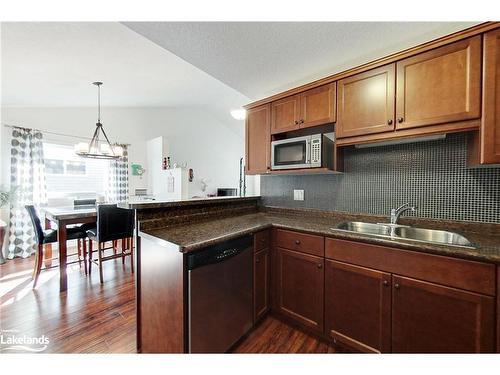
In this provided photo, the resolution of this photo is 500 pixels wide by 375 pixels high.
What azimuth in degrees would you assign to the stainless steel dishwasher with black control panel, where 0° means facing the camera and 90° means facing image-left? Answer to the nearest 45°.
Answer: approximately 315°

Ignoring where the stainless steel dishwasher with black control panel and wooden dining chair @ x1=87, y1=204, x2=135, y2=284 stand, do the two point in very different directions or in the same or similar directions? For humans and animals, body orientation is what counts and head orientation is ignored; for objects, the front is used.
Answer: very different directions

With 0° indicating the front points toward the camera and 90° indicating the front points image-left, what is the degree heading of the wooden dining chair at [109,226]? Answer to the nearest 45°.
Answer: approximately 135°

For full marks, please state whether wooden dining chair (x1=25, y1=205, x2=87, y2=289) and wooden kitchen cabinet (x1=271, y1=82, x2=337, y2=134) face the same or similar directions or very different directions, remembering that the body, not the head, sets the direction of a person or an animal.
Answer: very different directions

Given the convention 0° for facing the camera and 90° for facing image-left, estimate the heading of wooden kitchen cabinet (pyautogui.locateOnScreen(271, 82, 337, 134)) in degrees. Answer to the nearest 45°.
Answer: approximately 45°

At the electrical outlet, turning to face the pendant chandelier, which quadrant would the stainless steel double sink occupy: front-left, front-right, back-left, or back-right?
back-left

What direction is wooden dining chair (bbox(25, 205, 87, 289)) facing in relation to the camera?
to the viewer's right
